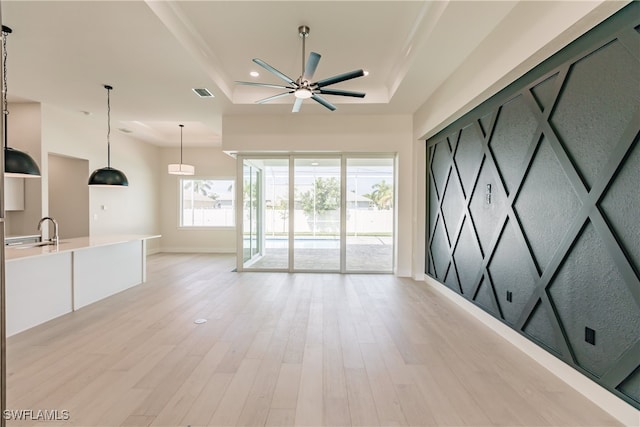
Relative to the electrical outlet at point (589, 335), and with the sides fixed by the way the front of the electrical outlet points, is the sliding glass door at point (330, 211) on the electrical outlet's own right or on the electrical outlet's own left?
on the electrical outlet's own right

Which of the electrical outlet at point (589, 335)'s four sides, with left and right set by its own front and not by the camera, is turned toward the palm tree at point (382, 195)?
right

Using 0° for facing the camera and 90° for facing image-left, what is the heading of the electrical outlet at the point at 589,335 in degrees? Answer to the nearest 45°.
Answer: approximately 45°

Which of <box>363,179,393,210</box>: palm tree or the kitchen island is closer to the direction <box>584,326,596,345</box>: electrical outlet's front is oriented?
the kitchen island

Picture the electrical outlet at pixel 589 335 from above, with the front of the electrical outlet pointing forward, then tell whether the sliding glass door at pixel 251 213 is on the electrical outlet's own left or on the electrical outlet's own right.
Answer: on the electrical outlet's own right

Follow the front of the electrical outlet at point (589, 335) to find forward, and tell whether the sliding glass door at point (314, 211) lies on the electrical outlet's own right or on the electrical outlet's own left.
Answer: on the electrical outlet's own right

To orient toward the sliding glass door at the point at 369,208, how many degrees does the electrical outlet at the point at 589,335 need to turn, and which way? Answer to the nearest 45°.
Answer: approximately 90° to its right

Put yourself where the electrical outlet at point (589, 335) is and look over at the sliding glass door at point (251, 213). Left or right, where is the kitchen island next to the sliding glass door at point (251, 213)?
left

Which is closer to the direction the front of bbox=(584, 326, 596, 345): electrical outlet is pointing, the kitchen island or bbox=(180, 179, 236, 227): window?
the kitchen island

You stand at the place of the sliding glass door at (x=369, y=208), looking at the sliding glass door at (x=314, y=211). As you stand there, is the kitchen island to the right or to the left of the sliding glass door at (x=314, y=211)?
left

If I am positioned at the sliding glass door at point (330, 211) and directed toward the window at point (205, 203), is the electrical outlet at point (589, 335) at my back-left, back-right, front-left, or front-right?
back-left
